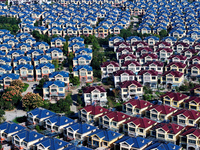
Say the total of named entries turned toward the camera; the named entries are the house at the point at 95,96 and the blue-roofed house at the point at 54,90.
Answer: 2

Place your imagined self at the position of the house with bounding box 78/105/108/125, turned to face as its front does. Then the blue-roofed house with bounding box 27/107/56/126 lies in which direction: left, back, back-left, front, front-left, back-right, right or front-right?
front-right

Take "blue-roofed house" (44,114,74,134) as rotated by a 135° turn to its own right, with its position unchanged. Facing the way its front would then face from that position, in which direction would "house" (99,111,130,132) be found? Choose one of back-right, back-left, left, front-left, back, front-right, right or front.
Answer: right

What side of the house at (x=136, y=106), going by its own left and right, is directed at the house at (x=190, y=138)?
left

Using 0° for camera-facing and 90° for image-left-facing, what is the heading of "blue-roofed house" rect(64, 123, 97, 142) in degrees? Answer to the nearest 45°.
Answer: approximately 45°

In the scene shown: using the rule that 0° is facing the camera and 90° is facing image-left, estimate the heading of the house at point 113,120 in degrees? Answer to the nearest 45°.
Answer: approximately 45°

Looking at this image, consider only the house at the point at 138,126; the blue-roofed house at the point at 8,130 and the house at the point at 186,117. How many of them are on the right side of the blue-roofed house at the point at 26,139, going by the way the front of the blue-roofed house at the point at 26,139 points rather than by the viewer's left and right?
1

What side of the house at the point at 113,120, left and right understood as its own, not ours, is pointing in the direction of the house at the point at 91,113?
right
